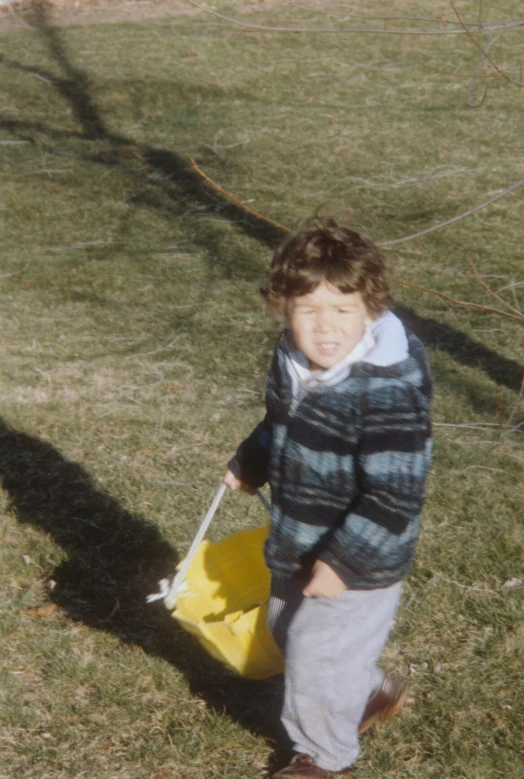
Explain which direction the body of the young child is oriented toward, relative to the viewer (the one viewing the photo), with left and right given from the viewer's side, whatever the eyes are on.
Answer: facing the viewer and to the left of the viewer
